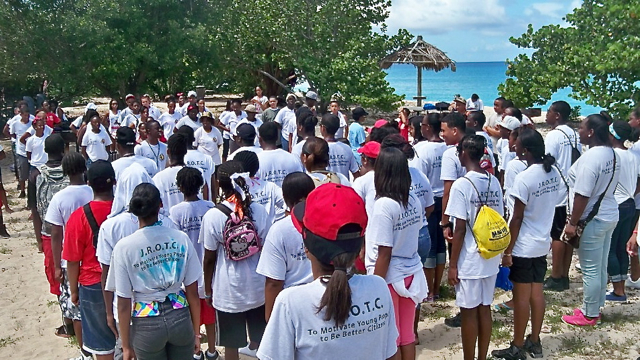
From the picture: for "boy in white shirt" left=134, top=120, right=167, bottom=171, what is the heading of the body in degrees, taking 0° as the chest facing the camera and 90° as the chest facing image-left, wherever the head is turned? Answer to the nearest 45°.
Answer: approximately 315°

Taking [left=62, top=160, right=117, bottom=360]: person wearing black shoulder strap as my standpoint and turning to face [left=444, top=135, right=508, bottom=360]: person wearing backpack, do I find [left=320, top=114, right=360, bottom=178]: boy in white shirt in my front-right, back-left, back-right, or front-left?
front-left

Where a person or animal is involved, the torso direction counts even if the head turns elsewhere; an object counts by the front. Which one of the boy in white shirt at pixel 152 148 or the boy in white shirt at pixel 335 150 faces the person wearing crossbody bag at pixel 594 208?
the boy in white shirt at pixel 152 148

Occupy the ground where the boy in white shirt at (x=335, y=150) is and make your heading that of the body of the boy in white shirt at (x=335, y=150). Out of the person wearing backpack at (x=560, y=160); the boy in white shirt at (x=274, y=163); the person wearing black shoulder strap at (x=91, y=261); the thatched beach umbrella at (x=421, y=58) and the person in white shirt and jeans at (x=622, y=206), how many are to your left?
2

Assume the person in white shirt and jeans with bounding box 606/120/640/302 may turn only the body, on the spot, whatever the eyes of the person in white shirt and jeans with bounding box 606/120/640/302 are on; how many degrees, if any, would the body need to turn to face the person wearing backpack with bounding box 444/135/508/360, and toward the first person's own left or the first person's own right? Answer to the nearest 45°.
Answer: approximately 90° to the first person's own left

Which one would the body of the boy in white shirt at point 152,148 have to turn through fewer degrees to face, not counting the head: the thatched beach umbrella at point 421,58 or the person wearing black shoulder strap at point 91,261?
the person wearing black shoulder strap

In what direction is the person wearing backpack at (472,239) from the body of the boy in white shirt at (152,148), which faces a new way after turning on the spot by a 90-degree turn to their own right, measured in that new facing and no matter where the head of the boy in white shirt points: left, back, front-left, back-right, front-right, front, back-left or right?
left

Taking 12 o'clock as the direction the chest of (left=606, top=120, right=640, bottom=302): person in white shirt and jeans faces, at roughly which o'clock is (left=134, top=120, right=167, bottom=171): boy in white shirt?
The boy in white shirt is roughly at 10 o'clock from the person in white shirt and jeans.

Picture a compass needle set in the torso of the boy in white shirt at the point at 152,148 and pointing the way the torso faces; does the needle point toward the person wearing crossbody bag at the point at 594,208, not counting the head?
yes

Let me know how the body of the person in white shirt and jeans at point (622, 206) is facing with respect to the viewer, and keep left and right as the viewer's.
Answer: facing away from the viewer and to the left of the viewer
